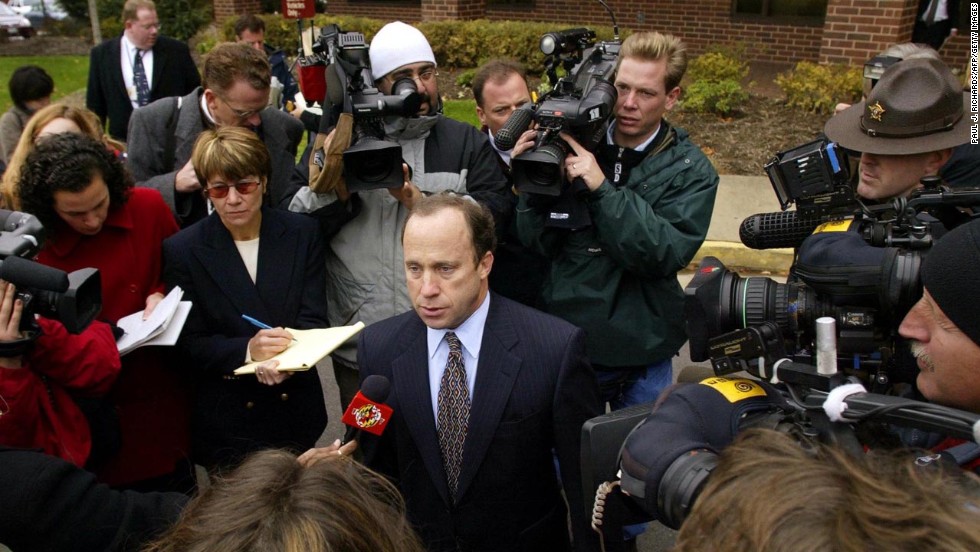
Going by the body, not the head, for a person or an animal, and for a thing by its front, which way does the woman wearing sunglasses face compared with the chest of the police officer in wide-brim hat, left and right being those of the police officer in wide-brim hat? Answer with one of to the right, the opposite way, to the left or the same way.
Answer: to the left

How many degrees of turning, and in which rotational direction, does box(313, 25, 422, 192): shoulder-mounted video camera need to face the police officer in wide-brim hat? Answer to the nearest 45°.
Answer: approximately 45° to its left

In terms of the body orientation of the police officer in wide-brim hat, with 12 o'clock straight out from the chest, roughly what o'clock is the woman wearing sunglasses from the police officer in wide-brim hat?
The woman wearing sunglasses is roughly at 1 o'clock from the police officer in wide-brim hat.

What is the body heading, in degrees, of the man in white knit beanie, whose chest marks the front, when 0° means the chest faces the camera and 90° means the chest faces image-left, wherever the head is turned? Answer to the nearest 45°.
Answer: approximately 0°

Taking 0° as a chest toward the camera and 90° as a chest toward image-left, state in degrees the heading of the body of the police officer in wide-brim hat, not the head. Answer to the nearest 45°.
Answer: approximately 45°

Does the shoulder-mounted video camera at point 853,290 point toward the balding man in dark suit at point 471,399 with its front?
yes

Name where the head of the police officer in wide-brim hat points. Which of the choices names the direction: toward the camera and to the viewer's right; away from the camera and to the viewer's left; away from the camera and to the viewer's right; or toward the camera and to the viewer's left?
toward the camera and to the viewer's left

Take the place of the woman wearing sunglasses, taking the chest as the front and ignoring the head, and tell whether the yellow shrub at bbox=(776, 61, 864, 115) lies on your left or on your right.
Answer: on your left

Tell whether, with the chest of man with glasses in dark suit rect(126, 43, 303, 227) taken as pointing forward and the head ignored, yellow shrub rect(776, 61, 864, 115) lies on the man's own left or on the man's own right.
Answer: on the man's own left
